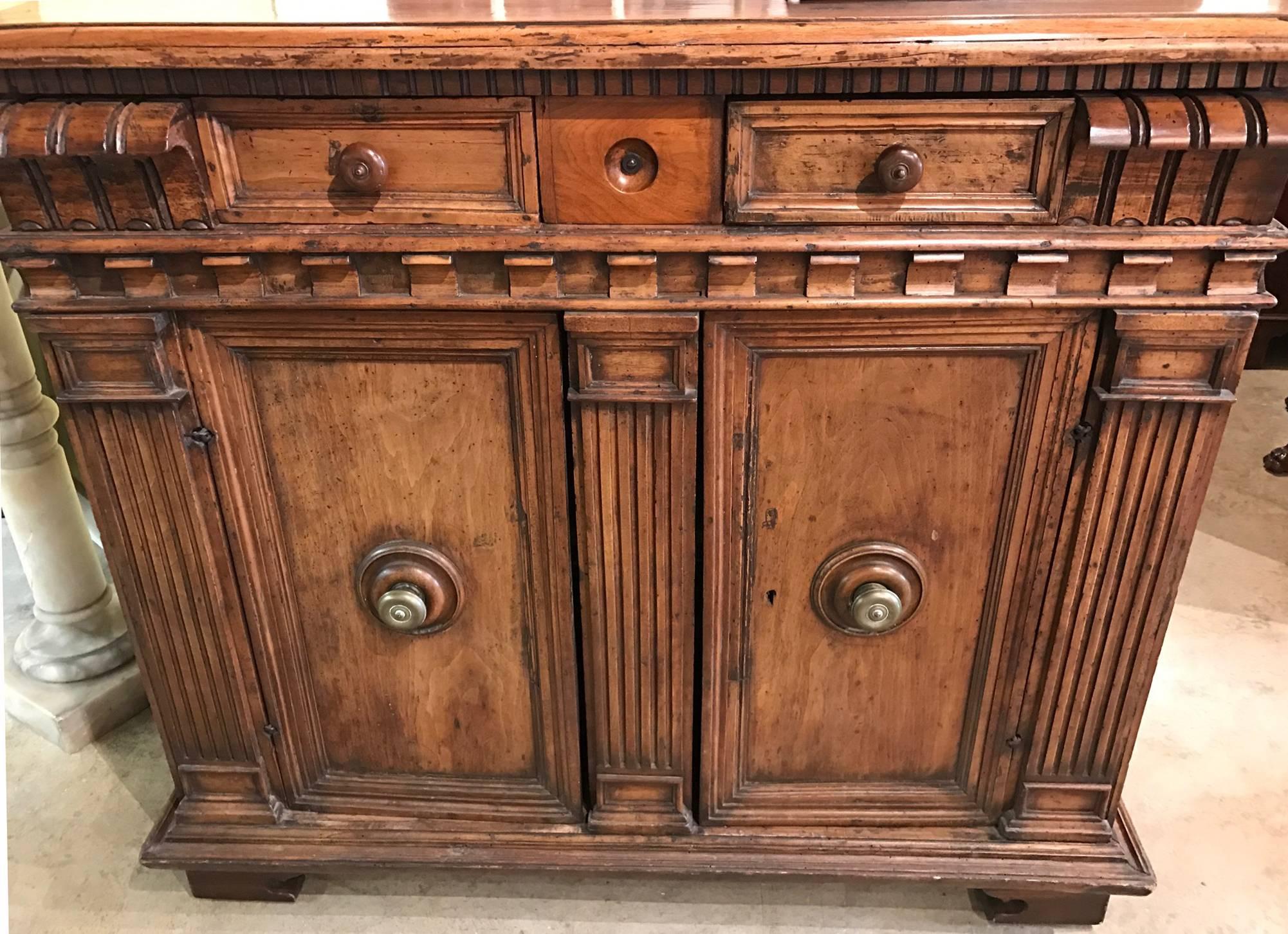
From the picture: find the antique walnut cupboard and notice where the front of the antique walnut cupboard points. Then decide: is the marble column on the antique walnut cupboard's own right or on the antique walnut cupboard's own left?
on the antique walnut cupboard's own right

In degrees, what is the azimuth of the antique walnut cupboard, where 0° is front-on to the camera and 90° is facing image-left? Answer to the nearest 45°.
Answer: approximately 0°
